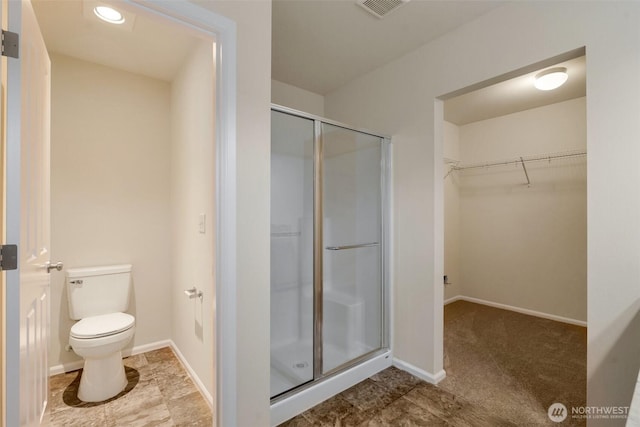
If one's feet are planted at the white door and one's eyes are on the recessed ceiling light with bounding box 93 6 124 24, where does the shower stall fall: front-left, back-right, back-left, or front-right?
front-right

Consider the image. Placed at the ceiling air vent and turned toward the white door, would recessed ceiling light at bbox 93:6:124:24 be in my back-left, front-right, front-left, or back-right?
front-right

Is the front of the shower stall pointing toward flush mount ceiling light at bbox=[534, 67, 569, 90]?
no

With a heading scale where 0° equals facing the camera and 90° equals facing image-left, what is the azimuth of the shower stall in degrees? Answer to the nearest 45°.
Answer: approximately 315°

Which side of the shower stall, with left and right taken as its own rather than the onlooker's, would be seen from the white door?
right
